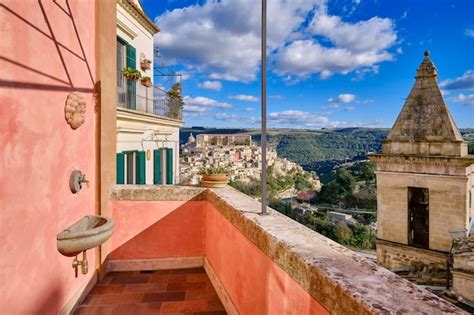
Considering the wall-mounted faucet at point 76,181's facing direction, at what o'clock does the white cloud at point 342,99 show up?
The white cloud is roughly at 9 o'clock from the wall-mounted faucet.

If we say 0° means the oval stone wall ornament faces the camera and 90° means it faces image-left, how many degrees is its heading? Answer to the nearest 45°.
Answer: approximately 315°

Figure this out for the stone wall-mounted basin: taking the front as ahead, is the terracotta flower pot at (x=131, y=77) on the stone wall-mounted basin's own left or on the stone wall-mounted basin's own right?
on the stone wall-mounted basin's own left

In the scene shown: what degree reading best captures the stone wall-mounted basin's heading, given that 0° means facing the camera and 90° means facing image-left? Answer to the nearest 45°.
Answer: approximately 315°

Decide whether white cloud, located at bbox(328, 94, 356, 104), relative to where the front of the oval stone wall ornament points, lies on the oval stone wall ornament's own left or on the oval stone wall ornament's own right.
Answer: on the oval stone wall ornament's own left

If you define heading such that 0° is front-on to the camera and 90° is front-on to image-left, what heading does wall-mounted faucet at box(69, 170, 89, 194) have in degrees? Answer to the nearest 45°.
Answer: approximately 315°
